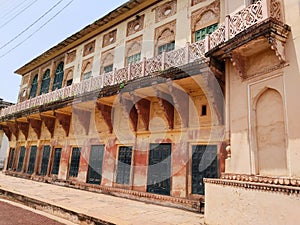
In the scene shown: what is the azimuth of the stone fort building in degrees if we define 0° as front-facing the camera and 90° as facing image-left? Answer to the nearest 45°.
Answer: approximately 45°
